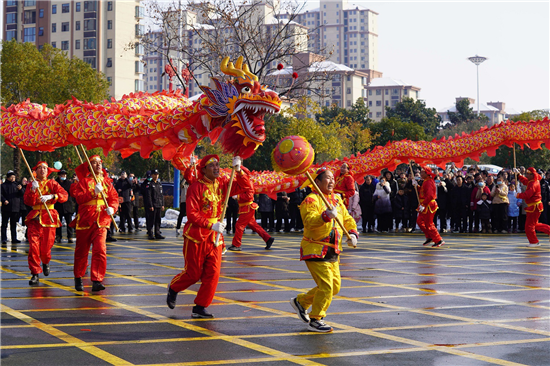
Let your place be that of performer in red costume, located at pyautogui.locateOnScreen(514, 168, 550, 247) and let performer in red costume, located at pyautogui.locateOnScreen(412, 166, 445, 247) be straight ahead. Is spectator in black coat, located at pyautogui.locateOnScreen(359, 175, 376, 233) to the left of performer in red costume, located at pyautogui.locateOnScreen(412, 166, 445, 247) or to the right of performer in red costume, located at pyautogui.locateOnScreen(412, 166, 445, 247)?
right

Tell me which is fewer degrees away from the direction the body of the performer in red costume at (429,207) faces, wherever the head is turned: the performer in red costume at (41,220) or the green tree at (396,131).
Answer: the performer in red costume

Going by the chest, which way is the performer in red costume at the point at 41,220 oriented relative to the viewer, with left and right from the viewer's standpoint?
facing the viewer

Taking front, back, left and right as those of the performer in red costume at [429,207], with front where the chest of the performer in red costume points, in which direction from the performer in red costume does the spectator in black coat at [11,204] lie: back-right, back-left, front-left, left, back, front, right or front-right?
front

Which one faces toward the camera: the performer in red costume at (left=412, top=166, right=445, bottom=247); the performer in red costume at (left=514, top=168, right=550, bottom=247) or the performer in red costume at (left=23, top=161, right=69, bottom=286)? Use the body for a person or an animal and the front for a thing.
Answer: the performer in red costume at (left=23, top=161, right=69, bottom=286)

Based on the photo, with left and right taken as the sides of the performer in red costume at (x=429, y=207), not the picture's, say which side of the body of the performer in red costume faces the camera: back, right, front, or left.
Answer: left

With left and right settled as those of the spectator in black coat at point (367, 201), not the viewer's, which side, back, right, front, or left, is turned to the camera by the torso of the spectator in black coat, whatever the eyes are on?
front

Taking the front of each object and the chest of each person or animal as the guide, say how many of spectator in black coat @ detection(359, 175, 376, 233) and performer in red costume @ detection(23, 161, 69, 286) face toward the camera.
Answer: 2
